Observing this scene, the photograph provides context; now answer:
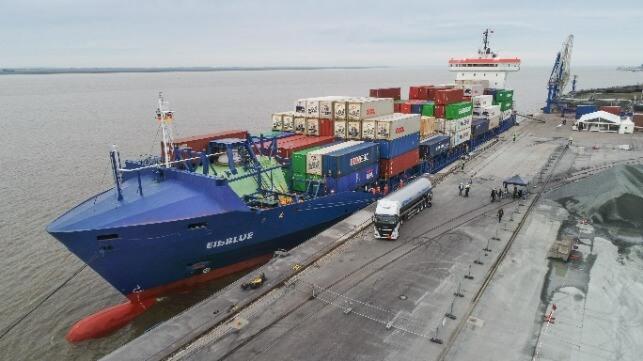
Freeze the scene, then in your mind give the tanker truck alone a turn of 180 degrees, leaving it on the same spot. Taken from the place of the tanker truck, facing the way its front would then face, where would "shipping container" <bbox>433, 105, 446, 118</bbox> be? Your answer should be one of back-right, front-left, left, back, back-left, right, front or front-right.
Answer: front-left

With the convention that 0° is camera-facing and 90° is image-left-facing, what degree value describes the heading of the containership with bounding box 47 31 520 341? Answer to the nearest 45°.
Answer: approximately 45°

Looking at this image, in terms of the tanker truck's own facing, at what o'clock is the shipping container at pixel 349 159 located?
The shipping container is roughly at 3 o'clock from the tanker truck.

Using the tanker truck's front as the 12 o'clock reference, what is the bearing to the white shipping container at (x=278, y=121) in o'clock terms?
The white shipping container is roughly at 3 o'clock from the tanker truck.

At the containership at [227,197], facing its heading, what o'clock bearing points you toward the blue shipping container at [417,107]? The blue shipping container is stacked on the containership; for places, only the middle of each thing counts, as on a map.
The blue shipping container is roughly at 6 o'clock from the containership.

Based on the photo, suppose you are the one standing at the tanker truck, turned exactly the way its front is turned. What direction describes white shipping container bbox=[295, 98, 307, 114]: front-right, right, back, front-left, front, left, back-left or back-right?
right

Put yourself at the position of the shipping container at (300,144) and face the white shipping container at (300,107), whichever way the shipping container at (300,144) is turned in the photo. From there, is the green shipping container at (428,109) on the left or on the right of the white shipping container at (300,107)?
right

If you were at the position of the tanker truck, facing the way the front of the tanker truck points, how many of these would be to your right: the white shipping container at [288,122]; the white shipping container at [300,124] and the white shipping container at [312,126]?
3

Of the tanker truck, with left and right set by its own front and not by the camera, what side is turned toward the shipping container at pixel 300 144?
right

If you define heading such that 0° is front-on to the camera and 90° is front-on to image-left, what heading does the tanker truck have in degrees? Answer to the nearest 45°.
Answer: approximately 45°

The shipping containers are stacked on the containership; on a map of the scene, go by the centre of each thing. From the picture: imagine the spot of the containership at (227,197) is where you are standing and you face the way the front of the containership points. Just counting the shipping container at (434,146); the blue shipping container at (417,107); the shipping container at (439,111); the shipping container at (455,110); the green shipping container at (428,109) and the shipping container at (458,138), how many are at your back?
6

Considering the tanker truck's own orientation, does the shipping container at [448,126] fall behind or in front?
behind

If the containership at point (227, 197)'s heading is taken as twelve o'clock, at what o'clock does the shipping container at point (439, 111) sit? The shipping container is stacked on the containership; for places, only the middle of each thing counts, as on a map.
The shipping container is roughly at 6 o'clock from the containership.
